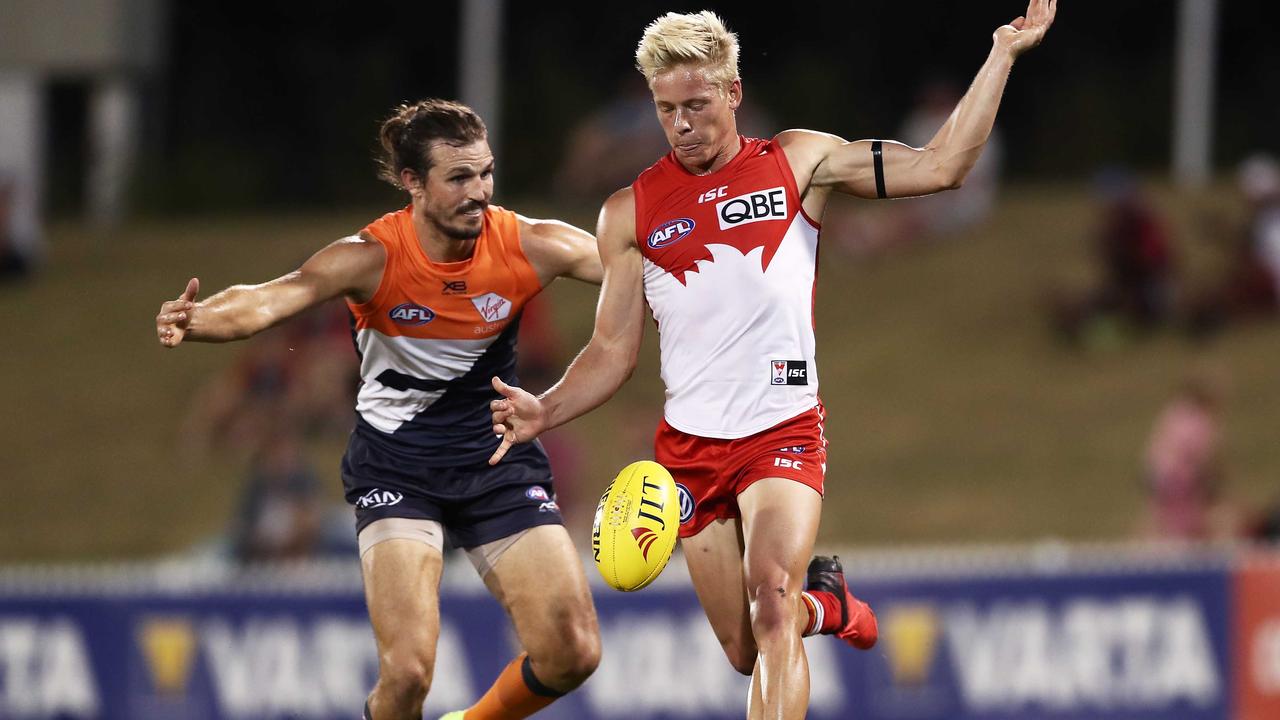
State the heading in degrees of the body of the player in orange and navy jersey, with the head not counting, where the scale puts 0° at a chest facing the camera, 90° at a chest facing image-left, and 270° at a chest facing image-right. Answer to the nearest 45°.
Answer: approximately 0°

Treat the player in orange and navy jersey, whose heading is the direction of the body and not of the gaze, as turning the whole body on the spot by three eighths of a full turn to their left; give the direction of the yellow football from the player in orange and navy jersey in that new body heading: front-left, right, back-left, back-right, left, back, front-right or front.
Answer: right

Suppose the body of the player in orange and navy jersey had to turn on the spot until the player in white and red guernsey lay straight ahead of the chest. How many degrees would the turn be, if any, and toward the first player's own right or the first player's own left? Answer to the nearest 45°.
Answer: approximately 45° to the first player's own left

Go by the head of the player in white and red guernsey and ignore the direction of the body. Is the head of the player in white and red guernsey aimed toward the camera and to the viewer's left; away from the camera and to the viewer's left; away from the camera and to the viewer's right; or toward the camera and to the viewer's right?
toward the camera and to the viewer's left

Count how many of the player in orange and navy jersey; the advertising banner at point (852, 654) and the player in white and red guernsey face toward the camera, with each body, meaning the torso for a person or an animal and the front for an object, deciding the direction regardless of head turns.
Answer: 3

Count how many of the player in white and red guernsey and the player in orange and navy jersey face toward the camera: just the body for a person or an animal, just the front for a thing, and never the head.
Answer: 2

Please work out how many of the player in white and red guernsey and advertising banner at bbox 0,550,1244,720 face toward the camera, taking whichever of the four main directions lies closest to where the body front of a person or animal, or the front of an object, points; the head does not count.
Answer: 2

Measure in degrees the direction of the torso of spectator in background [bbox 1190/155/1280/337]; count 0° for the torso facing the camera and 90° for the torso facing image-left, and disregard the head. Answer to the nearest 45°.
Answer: approximately 45°

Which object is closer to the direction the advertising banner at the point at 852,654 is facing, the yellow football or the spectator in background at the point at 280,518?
the yellow football
